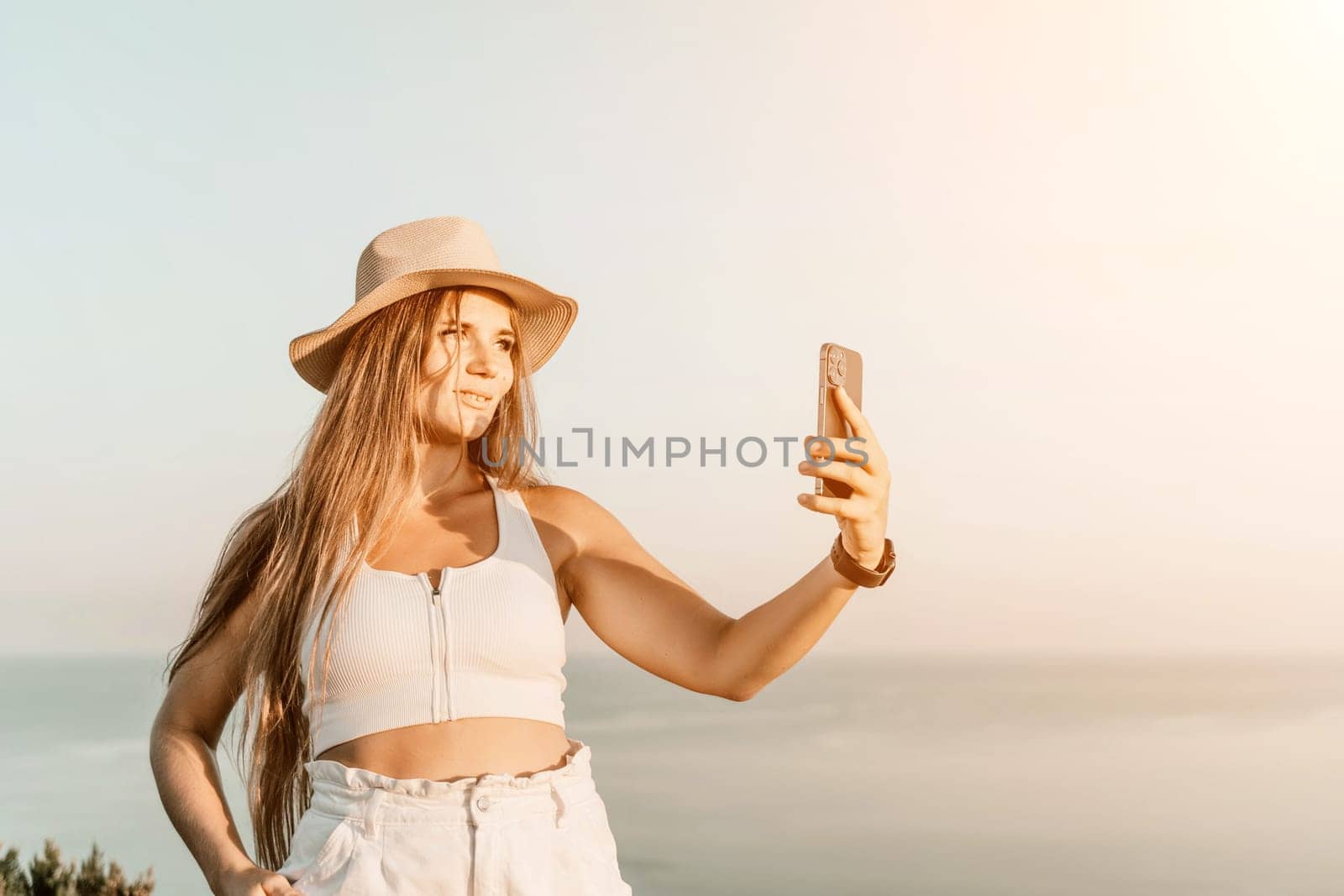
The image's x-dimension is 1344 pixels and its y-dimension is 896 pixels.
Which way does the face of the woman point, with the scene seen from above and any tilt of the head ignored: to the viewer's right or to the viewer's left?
to the viewer's right

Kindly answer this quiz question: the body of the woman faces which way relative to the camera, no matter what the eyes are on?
toward the camera

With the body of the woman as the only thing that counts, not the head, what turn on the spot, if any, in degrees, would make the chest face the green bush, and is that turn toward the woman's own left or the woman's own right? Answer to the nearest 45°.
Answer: approximately 135° to the woman's own right
